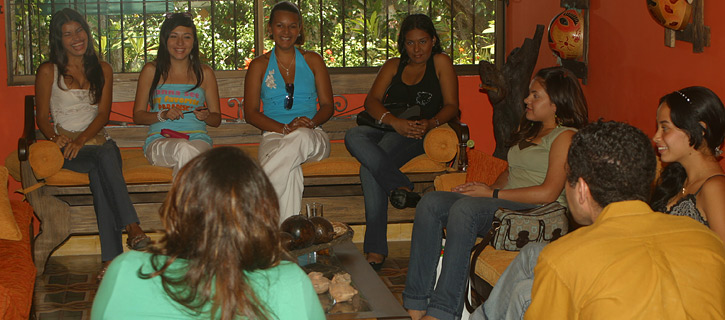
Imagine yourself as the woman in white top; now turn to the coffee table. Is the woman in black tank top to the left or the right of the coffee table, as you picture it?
left

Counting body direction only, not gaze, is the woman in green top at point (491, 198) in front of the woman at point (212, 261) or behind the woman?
in front

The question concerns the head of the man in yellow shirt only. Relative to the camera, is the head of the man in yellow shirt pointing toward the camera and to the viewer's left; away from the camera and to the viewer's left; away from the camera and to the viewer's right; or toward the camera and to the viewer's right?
away from the camera and to the viewer's left

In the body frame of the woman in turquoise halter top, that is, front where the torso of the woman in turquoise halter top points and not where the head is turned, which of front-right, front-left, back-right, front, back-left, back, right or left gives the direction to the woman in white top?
right

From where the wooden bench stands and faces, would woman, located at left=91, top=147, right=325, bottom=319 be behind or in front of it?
in front

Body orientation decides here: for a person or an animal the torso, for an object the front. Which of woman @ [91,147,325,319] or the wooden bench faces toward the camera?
the wooden bench

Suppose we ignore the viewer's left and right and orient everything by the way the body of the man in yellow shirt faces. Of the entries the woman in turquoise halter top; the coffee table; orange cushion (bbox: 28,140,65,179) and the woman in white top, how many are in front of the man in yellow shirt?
4

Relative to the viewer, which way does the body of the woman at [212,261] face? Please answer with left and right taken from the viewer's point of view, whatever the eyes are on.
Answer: facing away from the viewer

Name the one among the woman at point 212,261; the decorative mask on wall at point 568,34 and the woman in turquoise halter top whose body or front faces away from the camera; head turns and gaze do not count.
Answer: the woman

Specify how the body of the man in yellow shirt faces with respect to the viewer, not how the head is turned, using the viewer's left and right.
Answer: facing away from the viewer and to the left of the viewer

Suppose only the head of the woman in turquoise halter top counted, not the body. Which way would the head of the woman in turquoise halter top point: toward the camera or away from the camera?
toward the camera

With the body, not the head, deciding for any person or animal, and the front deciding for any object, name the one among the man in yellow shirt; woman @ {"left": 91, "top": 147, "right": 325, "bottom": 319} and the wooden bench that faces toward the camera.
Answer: the wooden bench

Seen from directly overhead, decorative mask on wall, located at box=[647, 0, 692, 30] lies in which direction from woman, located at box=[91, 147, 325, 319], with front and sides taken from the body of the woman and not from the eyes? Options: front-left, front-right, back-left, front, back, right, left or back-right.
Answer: front-right

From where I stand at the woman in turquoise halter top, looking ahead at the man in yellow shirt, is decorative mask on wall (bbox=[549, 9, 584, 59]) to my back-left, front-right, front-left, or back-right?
front-left

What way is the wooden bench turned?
toward the camera

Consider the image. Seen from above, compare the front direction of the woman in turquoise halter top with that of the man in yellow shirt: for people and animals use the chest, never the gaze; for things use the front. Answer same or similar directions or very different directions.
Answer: very different directions

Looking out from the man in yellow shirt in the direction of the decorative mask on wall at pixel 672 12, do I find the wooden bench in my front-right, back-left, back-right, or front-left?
front-left

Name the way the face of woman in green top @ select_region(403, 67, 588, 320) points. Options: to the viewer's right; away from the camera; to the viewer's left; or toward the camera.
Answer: to the viewer's left
